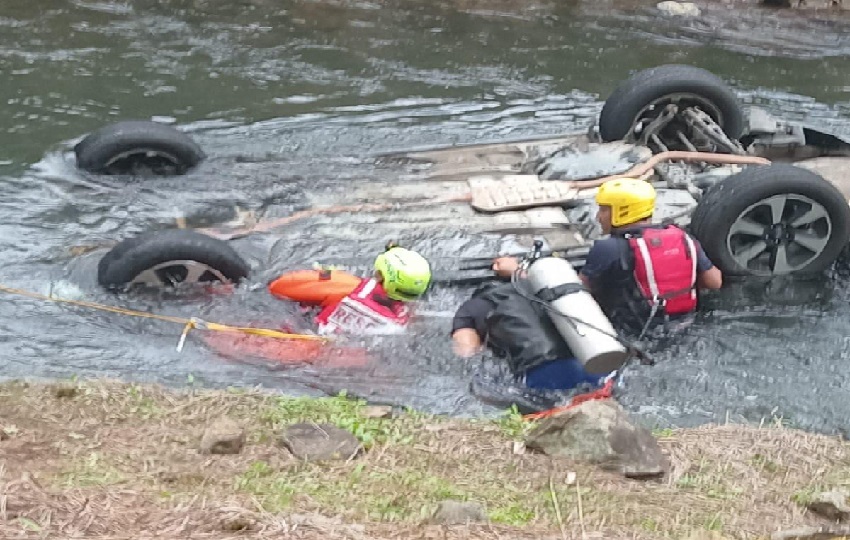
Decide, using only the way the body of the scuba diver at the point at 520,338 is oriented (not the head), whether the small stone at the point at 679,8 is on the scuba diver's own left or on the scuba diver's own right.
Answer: on the scuba diver's own right

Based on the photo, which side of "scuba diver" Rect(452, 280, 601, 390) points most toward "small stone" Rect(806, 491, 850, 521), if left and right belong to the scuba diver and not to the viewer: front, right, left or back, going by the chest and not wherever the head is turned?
back

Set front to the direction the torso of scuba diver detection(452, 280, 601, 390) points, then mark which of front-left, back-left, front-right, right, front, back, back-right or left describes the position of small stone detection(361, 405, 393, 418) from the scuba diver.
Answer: left

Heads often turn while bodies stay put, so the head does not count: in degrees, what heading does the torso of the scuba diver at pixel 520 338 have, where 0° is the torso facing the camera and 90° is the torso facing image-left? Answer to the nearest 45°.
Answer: approximately 135°

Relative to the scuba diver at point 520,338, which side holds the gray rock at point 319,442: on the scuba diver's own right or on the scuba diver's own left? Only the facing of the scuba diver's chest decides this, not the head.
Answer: on the scuba diver's own left

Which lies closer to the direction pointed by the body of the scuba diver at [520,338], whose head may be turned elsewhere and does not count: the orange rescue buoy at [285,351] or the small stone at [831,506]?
the orange rescue buoy

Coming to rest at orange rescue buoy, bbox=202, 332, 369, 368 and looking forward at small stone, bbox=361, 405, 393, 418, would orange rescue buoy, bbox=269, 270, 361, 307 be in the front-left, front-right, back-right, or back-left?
back-left

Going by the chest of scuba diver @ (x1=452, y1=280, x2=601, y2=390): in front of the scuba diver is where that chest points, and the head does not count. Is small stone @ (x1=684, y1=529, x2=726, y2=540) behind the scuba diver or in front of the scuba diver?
behind
